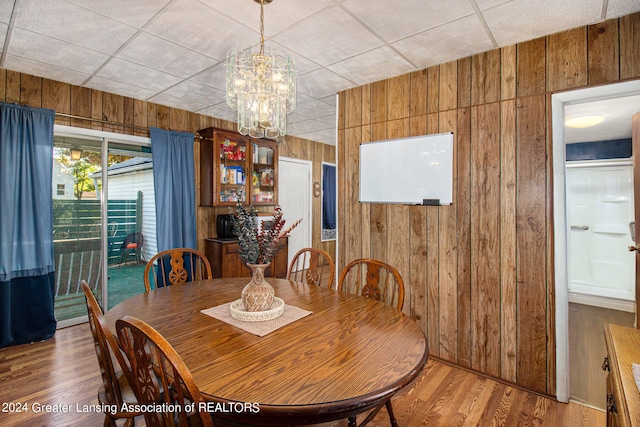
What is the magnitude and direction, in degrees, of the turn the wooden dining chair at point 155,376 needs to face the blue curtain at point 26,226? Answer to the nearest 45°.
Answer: approximately 45° to its left

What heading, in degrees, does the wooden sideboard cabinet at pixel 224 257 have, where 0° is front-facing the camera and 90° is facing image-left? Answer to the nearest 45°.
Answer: approximately 315°

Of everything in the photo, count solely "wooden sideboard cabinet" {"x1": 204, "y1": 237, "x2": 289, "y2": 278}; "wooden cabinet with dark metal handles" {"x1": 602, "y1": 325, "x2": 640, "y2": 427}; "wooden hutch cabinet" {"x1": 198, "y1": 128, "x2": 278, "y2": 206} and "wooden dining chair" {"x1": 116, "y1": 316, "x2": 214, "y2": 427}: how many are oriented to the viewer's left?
1

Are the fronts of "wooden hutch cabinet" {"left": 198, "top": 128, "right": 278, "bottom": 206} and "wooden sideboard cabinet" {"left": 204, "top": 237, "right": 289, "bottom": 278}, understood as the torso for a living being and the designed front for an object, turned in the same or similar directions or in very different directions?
same or similar directions

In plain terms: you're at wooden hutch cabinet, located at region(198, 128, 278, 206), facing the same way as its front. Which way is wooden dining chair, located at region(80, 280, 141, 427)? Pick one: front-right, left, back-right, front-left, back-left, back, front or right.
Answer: front-right

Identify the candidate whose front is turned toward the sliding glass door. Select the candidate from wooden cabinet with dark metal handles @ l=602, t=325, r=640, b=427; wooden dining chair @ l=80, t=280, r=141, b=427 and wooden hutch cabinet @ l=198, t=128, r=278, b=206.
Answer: wooden cabinet with dark metal handles @ l=602, t=325, r=640, b=427

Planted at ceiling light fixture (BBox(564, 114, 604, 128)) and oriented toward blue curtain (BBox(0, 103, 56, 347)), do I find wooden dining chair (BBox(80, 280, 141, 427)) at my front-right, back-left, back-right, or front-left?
front-left

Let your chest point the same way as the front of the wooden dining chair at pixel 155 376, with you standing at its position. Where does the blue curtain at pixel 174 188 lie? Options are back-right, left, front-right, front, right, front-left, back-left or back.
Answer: front-left

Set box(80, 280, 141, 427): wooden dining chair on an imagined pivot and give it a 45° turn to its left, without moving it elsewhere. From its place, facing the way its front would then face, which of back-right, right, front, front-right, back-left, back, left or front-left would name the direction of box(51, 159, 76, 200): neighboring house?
front-left

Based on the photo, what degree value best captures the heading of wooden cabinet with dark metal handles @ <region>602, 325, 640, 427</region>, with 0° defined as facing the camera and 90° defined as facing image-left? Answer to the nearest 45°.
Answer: approximately 90°

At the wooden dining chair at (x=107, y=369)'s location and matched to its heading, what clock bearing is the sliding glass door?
The sliding glass door is roughly at 9 o'clock from the wooden dining chair.

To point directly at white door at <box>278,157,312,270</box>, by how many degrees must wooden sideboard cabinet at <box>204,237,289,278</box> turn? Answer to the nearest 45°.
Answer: approximately 90° to its left

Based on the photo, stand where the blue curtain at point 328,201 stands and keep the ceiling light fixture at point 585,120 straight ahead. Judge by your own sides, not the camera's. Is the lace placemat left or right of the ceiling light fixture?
right

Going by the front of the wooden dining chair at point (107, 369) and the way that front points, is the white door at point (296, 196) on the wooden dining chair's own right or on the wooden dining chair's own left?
on the wooden dining chair's own left

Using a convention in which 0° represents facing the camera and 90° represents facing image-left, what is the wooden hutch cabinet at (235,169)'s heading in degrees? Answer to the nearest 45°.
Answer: approximately 315°

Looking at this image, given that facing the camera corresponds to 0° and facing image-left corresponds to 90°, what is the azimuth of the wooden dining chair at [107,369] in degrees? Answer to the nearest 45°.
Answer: approximately 270°

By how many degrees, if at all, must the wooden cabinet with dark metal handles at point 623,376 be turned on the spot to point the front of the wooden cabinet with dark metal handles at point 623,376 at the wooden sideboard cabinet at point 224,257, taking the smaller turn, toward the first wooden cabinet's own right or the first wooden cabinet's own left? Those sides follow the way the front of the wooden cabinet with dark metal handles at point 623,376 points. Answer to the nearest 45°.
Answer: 0° — it already faces it

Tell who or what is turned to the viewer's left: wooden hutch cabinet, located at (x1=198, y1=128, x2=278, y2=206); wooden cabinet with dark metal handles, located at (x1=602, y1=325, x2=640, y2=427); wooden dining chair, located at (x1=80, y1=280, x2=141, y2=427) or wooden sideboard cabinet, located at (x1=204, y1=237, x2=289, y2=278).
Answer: wooden cabinet with dark metal handles, located at (x1=602, y1=325, x2=640, y2=427)

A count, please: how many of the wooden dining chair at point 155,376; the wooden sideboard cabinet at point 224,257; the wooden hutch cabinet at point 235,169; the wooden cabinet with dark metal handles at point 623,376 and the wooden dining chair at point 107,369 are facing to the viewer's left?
1
